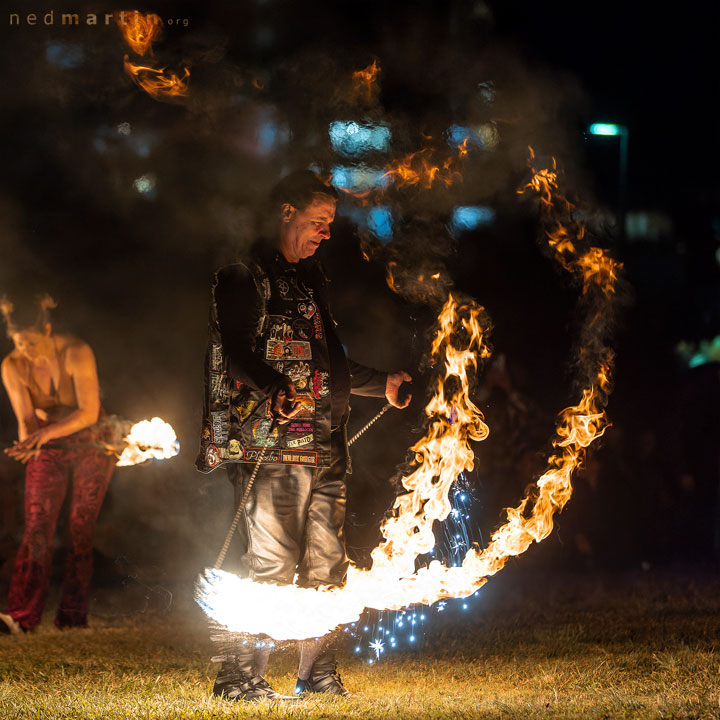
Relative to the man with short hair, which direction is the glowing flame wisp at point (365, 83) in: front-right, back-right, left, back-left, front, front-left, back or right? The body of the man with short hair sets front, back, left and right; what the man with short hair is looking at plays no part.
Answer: back-left

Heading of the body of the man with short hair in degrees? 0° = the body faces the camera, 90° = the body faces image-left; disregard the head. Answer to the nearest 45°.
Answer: approximately 315°
